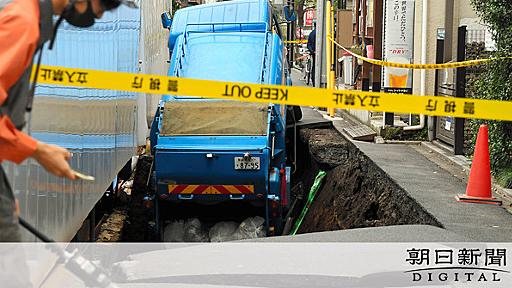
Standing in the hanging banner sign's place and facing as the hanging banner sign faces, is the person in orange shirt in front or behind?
in front

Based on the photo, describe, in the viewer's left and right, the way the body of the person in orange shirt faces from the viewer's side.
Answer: facing to the right of the viewer

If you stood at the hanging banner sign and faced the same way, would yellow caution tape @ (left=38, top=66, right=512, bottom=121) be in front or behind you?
in front

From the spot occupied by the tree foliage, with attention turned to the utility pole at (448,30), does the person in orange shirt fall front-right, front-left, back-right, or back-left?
back-left

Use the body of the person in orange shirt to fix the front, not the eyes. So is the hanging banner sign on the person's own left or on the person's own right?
on the person's own left
